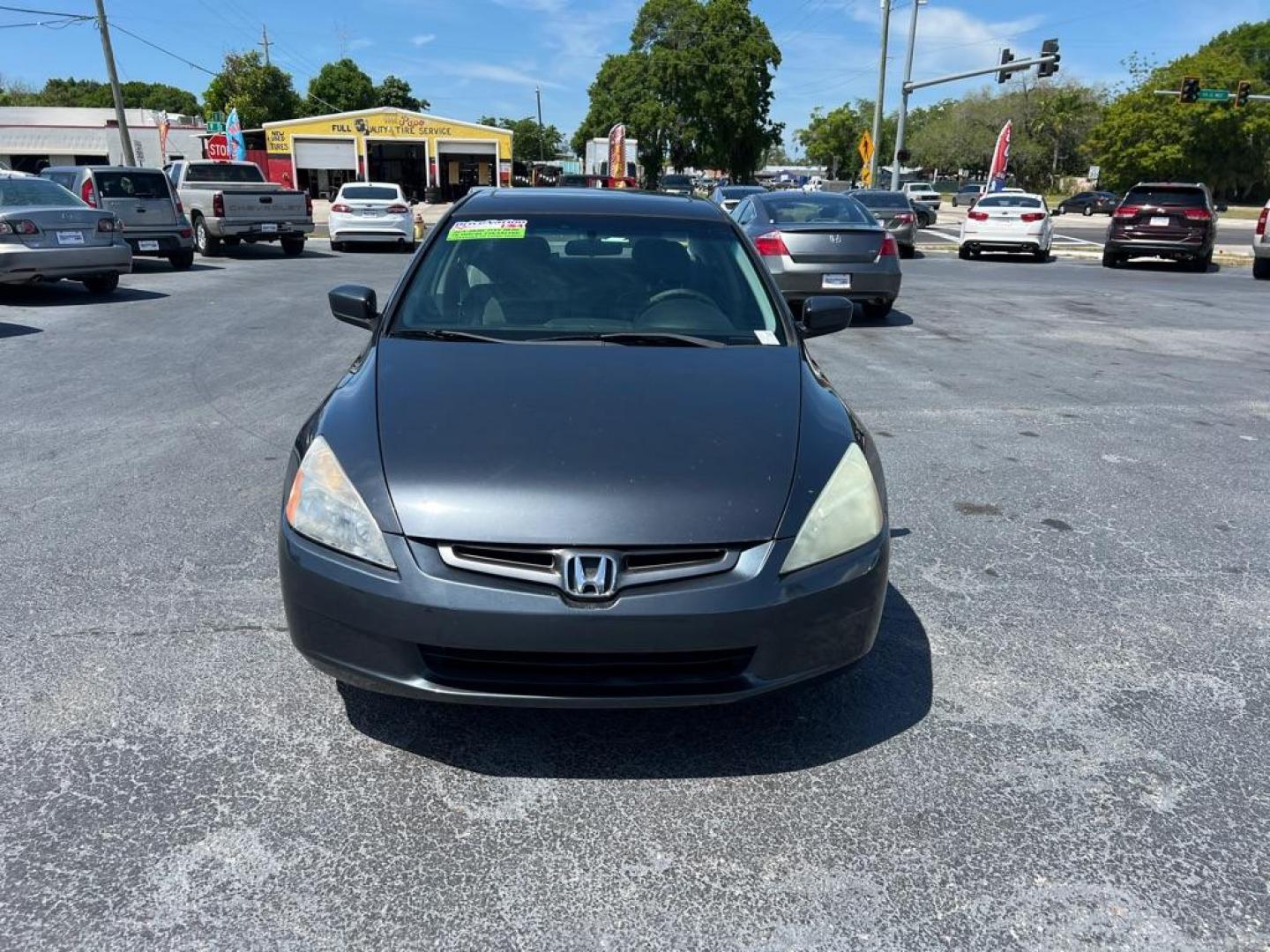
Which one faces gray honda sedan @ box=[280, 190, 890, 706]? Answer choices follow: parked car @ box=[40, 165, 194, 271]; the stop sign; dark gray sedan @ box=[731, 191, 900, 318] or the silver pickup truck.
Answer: the stop sign

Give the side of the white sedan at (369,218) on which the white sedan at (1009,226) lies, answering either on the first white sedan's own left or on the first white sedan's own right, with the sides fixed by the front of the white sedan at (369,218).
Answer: on the first white sedan's own right

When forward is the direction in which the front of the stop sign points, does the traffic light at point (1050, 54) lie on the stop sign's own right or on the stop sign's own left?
on the stop sign's own left

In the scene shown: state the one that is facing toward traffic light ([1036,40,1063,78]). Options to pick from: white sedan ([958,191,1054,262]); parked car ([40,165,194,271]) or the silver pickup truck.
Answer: the white sedan

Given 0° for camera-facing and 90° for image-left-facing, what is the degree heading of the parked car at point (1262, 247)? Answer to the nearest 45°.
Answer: approximately 180°

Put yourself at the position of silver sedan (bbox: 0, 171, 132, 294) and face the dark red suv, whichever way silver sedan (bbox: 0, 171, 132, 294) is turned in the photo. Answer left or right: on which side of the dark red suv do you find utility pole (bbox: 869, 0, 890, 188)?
left

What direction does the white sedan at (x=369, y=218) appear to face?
away from the camera

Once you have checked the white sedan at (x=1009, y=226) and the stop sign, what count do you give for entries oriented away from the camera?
1

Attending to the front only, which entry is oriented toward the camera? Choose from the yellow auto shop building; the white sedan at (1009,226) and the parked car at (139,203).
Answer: the yellow auto shop building

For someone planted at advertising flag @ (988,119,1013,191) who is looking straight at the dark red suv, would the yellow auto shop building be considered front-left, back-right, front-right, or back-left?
back-right

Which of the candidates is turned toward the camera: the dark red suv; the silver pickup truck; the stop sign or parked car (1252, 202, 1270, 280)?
the stop sign

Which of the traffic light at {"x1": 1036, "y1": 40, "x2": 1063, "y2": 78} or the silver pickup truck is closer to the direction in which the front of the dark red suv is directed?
the traffic light
